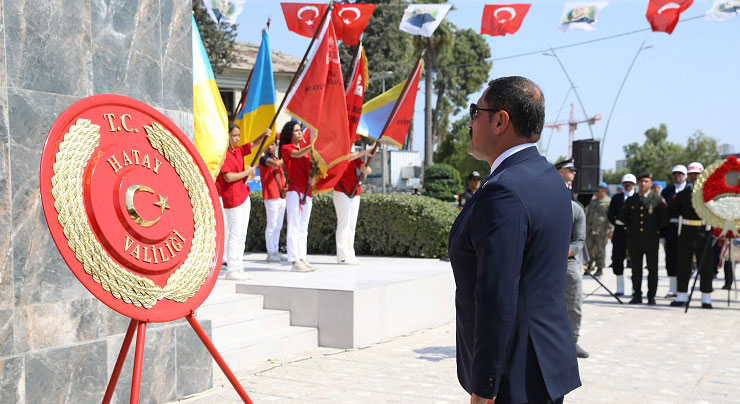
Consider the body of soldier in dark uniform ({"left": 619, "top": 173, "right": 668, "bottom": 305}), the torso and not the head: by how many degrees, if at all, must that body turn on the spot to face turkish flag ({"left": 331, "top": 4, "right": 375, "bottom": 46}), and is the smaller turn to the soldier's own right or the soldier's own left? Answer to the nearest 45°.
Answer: approximately 90° to the soldier's own right

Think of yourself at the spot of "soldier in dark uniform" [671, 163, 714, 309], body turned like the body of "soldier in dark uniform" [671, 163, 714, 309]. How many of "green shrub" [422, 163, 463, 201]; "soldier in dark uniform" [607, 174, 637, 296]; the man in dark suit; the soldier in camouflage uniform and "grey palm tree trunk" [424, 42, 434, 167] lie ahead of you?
1

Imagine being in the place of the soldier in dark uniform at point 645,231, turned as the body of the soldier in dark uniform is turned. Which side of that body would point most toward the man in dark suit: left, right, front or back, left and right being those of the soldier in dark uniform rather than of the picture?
front

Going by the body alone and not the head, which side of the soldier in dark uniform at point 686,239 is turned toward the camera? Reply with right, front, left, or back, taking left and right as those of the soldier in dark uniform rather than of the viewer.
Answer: front

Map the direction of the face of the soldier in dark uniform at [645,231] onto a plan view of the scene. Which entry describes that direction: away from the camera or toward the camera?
toward the camera

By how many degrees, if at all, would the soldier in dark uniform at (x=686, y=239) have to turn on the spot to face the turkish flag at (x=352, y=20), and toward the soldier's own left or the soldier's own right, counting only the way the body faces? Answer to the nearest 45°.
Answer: approximately 90° to the soldier's own right

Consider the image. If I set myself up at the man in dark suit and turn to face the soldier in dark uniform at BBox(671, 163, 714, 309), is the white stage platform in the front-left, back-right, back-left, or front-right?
front-left

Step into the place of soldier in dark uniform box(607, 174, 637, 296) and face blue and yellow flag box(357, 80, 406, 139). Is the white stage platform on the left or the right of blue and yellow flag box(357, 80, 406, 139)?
left

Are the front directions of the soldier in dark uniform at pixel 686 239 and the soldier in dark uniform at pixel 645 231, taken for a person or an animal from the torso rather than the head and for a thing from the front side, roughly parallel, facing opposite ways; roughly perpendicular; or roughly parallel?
roughly parallel

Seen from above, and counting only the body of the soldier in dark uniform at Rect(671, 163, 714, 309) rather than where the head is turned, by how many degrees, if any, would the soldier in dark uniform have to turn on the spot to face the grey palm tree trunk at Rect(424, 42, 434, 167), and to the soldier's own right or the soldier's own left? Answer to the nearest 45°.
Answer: approximately 135° to the soldier's own right

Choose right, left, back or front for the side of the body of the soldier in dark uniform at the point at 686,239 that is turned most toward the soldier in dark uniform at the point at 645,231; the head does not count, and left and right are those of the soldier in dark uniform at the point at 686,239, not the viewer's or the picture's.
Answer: right

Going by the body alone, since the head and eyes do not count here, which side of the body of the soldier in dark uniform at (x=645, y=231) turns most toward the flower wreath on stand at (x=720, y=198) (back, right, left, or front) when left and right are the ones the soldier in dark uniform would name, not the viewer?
left

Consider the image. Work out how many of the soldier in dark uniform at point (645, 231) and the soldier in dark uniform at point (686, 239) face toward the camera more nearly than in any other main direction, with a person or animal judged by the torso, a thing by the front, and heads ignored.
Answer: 2

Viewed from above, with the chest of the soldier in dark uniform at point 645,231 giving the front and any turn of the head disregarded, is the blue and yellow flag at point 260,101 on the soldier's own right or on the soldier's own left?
on the soldier's own right

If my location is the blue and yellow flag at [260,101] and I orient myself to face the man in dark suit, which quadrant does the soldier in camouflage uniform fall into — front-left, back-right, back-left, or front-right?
back-left

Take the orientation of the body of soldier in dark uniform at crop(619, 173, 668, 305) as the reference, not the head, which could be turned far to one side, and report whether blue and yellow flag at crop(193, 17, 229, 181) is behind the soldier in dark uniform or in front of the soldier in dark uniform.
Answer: in front
